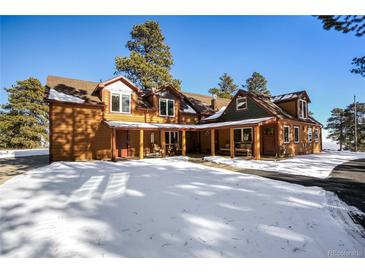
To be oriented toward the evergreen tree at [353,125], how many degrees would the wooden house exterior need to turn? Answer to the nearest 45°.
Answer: approximately 135° to its left

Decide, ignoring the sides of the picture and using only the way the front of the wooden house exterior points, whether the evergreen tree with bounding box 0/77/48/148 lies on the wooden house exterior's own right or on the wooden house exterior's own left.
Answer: on the wooden house exterior's own right

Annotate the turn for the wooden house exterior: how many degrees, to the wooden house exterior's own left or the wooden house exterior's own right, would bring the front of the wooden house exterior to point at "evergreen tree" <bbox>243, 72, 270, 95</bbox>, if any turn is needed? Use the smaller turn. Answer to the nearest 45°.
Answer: approximately 135° to the wooden house exterior's own left

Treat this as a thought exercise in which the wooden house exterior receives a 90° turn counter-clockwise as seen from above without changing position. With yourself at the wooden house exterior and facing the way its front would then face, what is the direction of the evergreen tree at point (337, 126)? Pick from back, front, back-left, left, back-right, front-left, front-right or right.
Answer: front-left

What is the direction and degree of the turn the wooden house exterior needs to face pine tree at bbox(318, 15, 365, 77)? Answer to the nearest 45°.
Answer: approximately 45° to its left

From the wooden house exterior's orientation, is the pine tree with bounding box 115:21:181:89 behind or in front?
behind

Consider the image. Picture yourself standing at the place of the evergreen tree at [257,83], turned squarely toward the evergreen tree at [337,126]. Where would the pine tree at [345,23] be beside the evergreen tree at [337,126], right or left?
right

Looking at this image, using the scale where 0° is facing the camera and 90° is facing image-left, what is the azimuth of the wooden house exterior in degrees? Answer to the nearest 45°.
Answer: approximately 0°
